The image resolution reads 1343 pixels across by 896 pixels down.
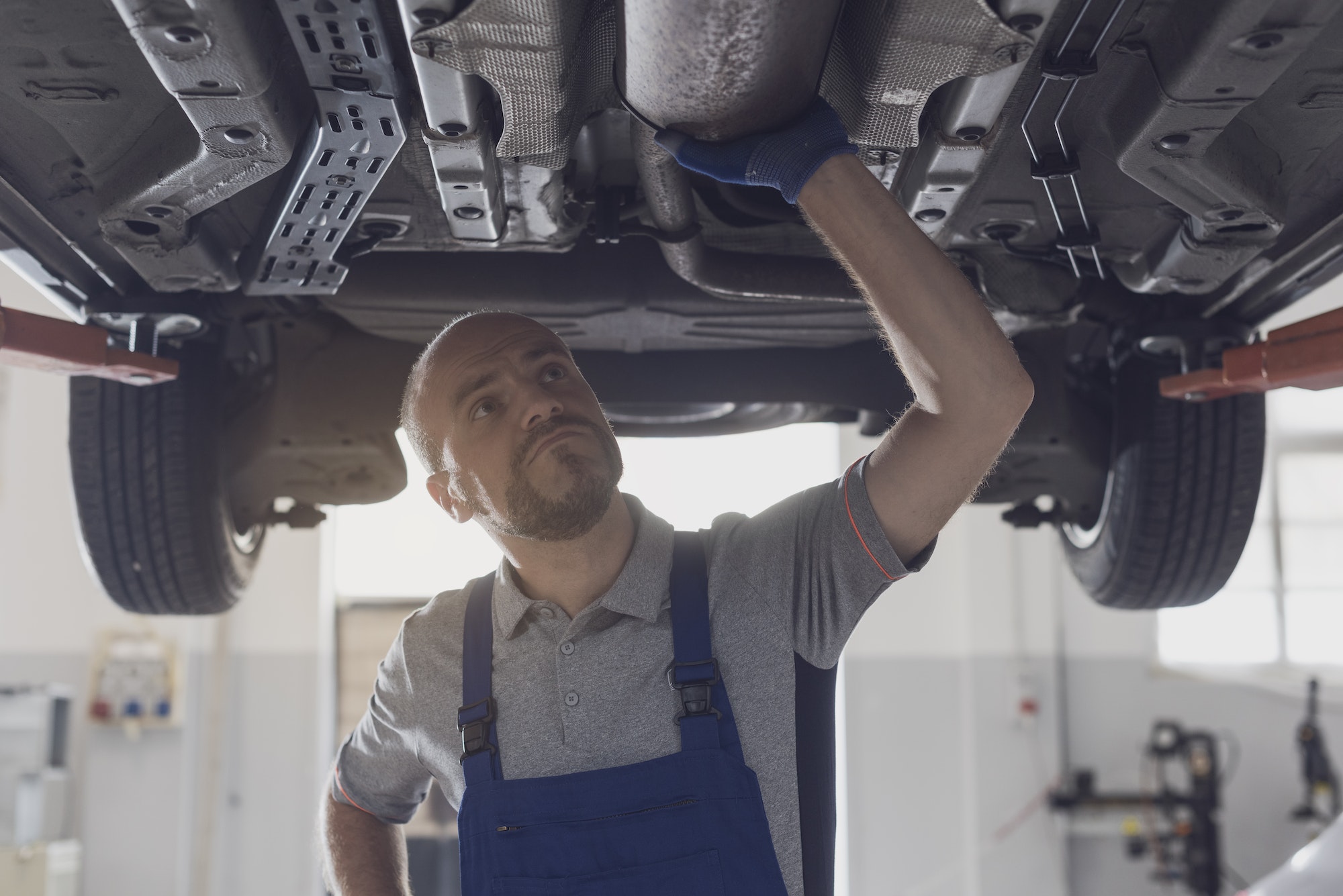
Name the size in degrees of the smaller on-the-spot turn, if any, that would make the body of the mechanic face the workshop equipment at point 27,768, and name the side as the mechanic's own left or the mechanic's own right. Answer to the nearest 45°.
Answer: approximately 135° to the mechanic's own right

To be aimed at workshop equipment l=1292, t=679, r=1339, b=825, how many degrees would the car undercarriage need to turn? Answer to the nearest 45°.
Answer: approximately 135° to its left

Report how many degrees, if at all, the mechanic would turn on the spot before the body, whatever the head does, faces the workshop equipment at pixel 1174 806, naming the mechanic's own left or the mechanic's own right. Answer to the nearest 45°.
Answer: approximately 135° to the mechanic's own left

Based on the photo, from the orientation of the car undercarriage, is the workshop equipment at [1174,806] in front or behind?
behind

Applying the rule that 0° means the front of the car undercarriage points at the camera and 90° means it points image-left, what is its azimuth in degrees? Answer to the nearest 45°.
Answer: approximately 0°
